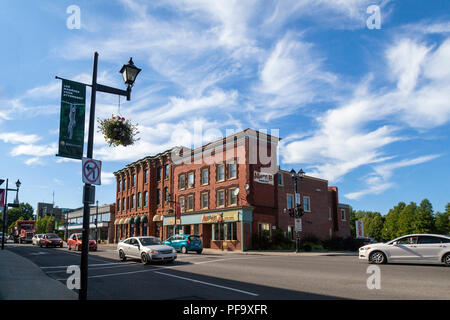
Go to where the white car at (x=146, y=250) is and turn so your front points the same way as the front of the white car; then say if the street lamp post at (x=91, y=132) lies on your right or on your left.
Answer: on your right

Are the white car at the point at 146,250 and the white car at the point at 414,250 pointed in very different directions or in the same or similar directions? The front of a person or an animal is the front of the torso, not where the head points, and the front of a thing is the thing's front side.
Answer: very different directions

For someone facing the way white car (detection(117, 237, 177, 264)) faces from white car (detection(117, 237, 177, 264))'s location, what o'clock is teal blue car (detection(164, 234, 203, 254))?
The teal blue car is roughly at 8 o'clock from the white car.

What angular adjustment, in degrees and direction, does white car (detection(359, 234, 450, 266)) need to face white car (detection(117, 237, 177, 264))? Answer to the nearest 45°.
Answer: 0° — it already faces it

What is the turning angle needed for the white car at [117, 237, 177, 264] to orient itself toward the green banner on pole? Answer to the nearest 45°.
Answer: approximately 45° to its right

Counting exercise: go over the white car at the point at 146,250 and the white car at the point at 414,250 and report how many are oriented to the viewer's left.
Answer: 1

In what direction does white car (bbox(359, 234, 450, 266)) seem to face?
to the viewer's left
